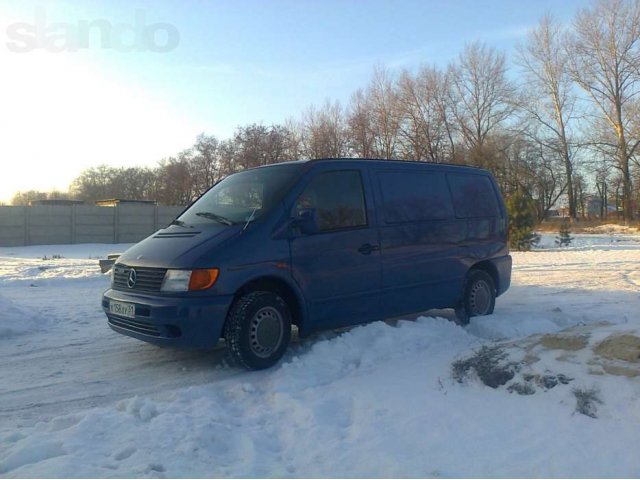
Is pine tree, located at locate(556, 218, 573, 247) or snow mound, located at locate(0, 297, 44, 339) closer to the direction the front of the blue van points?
the snow mound

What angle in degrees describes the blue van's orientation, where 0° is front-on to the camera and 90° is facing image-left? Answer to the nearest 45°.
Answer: approximately 45°

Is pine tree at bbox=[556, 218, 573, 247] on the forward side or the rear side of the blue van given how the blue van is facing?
on the rear side

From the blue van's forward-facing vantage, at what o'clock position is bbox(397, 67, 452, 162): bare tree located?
The bare tree is roughly at 5 o'clock from the blue van.

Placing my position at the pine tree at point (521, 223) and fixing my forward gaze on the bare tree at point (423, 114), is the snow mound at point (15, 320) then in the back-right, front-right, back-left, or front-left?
back-left

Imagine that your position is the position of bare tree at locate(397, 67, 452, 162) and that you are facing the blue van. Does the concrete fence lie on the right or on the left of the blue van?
right

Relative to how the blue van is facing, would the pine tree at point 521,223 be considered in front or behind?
behind

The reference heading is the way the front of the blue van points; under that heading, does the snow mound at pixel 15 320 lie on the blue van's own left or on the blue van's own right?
on the blue van's own right
